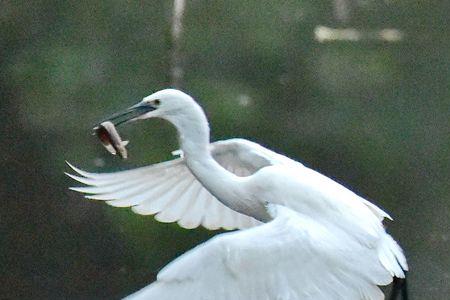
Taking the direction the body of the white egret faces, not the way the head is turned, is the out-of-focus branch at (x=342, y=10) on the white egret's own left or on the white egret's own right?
on the white egret's own right

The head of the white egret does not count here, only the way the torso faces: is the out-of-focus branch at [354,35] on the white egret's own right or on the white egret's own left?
on the white egret's own right

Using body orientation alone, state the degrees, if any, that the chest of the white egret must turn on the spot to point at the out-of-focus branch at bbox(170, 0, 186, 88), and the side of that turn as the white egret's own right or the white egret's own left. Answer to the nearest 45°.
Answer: approximately 90° to the white egret's own right

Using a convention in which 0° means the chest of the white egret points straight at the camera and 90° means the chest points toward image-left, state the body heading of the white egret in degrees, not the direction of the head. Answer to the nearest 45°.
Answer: approximately 90°
